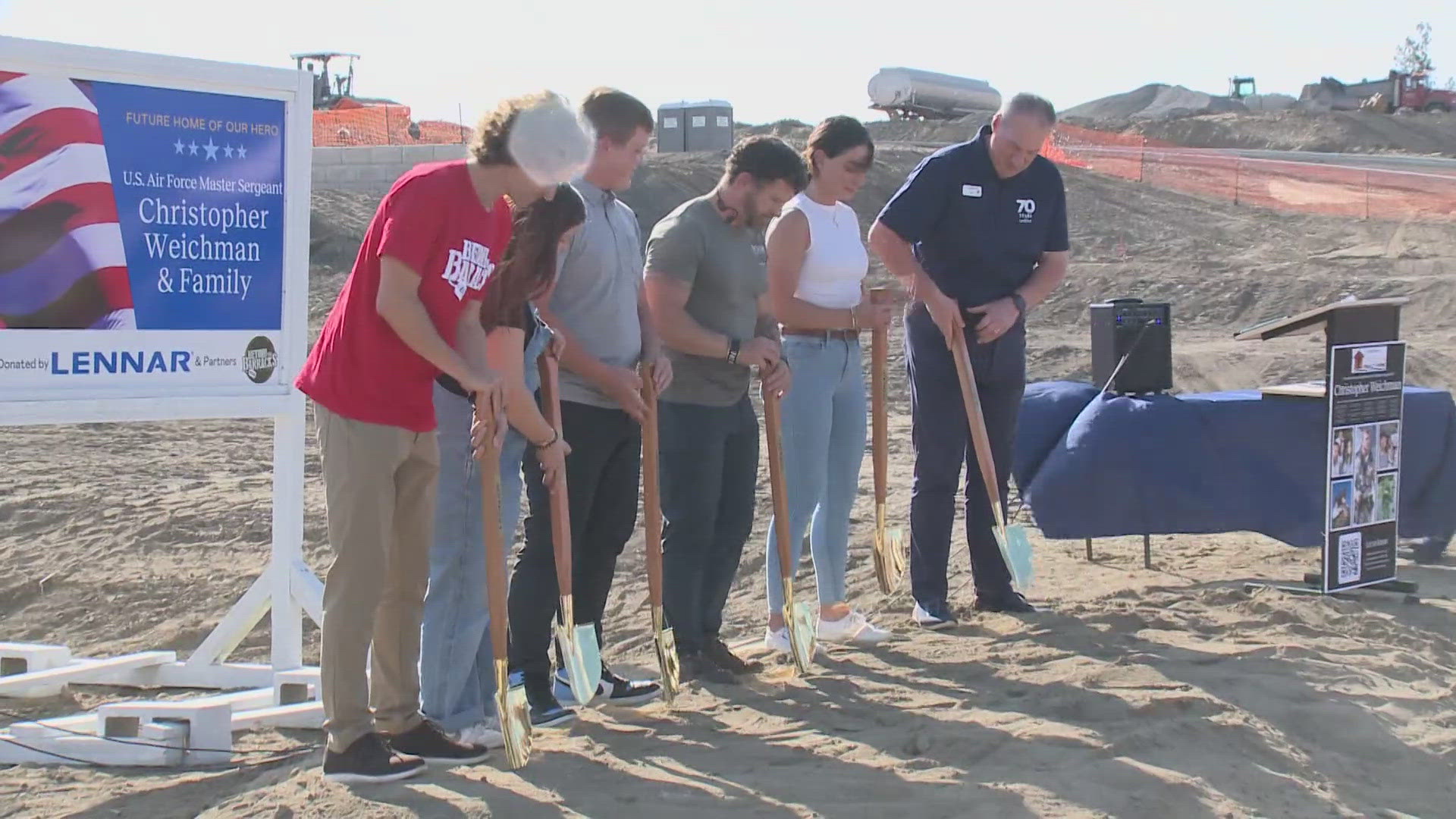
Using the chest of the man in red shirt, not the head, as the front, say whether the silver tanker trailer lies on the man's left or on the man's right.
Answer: on the man's left

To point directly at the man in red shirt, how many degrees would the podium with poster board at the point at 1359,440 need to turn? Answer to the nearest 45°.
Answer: approximately 90° to its right

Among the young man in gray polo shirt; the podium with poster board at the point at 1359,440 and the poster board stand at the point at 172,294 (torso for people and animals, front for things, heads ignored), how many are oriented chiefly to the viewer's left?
0

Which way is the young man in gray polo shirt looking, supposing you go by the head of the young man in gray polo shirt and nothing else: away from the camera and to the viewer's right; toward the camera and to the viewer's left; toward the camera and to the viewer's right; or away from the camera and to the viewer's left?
toward the camera and to the viewer's right

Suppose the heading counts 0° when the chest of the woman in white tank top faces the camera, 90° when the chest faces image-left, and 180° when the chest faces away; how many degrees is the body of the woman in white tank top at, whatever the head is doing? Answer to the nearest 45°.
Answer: approximately 315°

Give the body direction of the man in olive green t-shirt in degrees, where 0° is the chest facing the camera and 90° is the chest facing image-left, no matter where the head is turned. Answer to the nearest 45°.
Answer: approximately 315°

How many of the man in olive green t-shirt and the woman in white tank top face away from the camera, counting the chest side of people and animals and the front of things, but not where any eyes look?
0

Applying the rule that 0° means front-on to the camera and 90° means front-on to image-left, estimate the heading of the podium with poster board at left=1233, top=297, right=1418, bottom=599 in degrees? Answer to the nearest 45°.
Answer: approximately 315°

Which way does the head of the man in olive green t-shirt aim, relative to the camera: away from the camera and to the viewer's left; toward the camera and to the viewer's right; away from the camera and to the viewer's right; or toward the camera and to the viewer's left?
toward the camera and to the viewer's right

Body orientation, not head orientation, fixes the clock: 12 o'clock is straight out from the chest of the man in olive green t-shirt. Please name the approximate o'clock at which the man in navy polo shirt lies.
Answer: The man in navy polo shirt is roughly at 9 o'clock from the man in olive green t-shirt.

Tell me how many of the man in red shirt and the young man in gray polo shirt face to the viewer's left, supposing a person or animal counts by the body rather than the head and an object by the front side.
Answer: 0

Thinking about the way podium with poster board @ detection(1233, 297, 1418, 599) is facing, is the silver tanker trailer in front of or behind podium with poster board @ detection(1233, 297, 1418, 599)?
behind

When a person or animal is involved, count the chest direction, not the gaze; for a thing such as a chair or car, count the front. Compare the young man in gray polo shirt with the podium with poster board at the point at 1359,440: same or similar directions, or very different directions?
same or similar directions

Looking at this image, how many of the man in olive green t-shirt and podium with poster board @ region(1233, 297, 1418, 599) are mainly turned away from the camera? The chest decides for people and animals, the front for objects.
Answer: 0

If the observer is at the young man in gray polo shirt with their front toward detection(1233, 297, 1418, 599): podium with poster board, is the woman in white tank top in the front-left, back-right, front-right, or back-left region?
front-left

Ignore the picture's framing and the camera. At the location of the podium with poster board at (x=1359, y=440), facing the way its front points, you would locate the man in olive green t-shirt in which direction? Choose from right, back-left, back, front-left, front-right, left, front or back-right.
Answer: right
